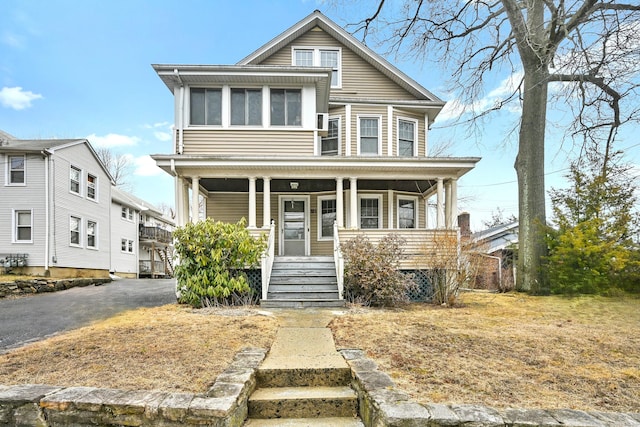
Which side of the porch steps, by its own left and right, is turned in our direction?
front

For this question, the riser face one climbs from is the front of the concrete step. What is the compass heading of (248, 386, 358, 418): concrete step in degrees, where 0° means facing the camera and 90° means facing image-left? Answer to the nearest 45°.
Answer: approximately 0°

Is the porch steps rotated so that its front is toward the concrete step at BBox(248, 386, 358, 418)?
yes

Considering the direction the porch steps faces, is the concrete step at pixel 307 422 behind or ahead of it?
ahead

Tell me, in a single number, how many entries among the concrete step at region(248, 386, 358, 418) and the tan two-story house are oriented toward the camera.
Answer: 2

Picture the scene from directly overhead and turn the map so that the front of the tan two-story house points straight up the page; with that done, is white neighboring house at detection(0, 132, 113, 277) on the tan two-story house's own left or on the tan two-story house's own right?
on the tan two-story house's own right

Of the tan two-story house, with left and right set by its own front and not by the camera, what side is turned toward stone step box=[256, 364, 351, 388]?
front

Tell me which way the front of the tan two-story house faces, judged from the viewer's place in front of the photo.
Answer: facing the viewer

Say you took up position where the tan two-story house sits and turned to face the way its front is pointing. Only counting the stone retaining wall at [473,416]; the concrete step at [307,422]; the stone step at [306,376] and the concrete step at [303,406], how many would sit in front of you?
4

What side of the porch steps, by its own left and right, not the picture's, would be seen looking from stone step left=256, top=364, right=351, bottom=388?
front
